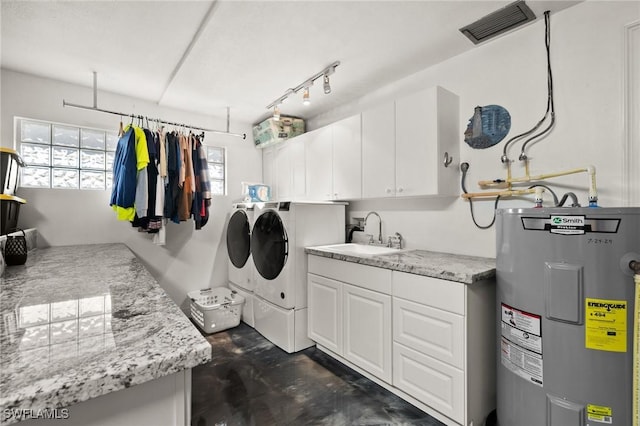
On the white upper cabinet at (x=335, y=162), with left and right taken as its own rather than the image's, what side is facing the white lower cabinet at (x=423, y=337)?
left

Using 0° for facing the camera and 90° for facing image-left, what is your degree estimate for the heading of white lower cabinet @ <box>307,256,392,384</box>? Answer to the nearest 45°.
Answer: approximately 45°
